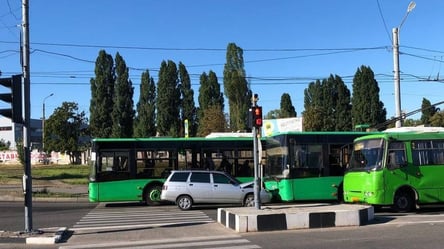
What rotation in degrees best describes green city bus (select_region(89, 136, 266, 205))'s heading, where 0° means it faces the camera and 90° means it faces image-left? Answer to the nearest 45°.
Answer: approximately 90°

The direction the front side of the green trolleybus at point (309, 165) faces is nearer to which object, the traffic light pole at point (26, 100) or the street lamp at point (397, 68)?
the traffic light pole

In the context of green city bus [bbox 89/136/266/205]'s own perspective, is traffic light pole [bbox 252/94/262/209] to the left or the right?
on its left

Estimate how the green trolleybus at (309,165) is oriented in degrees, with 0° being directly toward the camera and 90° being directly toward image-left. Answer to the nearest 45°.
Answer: approximately 45°

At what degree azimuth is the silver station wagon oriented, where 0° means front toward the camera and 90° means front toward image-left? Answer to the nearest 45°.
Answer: approximately 270°

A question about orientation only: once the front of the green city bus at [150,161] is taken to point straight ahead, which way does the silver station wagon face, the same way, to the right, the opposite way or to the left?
the opposite way

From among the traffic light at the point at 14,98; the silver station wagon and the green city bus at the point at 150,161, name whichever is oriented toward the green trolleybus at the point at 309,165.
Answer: the silver station wagon

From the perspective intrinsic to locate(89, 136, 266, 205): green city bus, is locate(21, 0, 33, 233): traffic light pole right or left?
on its left
